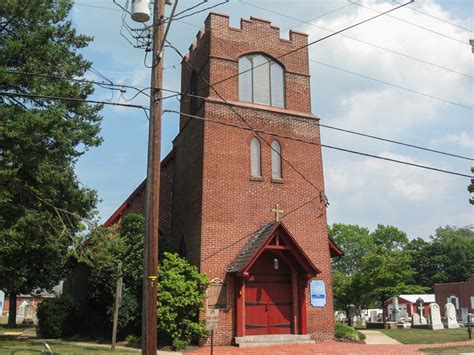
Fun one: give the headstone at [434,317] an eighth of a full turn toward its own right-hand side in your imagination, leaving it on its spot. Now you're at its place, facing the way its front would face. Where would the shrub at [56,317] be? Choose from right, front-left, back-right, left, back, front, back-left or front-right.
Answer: front

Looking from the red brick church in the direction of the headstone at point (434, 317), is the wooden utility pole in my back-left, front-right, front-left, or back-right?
back-right

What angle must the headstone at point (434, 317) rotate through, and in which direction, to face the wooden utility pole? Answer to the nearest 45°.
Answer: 0° — it already faces it

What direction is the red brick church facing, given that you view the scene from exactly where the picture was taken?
facing the viewer and to the right of the viewer

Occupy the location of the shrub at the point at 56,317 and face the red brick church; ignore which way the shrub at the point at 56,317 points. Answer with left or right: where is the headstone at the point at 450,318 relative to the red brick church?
left

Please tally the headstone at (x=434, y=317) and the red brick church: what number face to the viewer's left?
0

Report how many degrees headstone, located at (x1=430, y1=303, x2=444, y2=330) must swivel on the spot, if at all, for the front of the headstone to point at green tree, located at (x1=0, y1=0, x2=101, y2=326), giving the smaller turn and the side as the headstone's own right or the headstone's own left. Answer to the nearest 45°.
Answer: approximately 45° to the headstone's own right

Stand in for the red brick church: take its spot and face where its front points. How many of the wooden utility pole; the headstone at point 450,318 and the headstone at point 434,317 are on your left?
2

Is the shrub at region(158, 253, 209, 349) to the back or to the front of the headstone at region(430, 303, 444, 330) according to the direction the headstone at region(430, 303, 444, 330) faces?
to the front

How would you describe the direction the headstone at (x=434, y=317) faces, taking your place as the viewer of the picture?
facing the viewer

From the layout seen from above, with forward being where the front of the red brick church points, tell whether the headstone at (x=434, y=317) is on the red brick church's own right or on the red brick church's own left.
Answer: on the red brick church's own left
